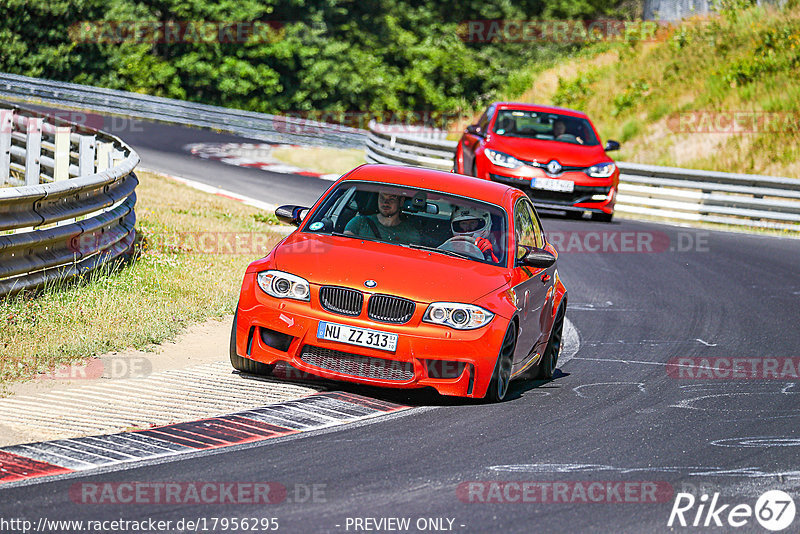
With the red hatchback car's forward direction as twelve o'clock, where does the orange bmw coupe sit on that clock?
The orange bmw coupe is roughly at 12 o'clock from the red hatchback car.

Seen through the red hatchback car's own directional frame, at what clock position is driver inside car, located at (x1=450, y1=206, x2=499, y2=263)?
The driver inside car is roughly at 12 o'clock from the red hatchback car.

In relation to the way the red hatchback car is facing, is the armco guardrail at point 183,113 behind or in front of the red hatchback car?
behind

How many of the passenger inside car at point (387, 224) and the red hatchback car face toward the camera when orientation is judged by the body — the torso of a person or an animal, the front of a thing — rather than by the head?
2

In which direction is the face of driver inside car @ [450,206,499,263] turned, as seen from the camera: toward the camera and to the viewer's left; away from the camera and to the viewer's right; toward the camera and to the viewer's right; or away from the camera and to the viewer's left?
toward the camera and to the viewer's left

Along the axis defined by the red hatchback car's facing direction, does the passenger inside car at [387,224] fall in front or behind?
in front

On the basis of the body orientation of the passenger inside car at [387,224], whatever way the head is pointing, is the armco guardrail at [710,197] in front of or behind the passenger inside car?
behind

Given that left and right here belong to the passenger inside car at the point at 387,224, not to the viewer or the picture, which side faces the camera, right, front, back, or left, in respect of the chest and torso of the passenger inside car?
front

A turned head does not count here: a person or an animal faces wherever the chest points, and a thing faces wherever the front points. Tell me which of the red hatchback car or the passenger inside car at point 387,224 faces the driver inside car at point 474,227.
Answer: the red hatchback car

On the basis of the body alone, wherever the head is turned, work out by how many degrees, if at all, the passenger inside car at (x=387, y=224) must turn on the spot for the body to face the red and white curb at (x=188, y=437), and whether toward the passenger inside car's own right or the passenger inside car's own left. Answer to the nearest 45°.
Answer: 0° — they already face it
